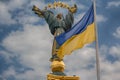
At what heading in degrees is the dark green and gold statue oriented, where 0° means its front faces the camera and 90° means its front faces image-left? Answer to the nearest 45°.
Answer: approximately 45°

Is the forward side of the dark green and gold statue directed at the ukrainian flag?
no
